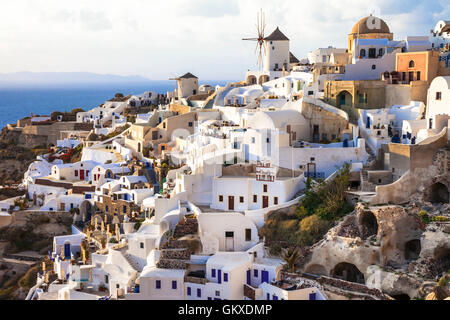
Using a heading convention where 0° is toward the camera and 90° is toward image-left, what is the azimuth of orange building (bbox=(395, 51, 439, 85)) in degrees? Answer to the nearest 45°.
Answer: approximately 45°

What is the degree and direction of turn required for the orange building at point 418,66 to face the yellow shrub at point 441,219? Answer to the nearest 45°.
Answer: approximately 45° to its left

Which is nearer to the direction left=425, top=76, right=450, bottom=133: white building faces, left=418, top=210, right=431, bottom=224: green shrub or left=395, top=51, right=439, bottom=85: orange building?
the green shrub

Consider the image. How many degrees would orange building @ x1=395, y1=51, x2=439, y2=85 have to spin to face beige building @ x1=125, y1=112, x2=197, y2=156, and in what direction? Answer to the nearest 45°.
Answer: approximately 45° to its right

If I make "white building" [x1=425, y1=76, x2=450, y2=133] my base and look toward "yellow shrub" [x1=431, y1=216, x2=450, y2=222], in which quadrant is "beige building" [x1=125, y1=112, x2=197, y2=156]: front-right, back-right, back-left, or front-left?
back-right

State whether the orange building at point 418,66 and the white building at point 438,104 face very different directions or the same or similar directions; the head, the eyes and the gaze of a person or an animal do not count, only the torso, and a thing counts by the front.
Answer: same or similar directions

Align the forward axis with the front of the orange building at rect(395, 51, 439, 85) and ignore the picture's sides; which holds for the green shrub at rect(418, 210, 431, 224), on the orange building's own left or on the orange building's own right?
on the orange building's own left

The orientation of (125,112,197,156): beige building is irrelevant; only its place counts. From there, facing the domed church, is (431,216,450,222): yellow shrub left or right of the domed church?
right

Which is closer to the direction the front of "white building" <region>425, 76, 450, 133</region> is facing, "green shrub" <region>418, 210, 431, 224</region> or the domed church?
the green shrub

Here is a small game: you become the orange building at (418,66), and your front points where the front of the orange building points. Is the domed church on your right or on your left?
on your right

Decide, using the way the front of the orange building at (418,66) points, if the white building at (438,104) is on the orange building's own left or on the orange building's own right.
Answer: on the orange building's own left

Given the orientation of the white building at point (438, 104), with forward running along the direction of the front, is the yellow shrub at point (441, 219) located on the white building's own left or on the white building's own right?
on the white building's own left

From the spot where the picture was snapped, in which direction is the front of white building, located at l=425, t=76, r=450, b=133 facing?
facing the viewer and to the left of the viewer

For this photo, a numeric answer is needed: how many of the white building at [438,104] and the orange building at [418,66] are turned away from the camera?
0

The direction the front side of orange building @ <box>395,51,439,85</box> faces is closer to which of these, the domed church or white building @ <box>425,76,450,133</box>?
the white building
